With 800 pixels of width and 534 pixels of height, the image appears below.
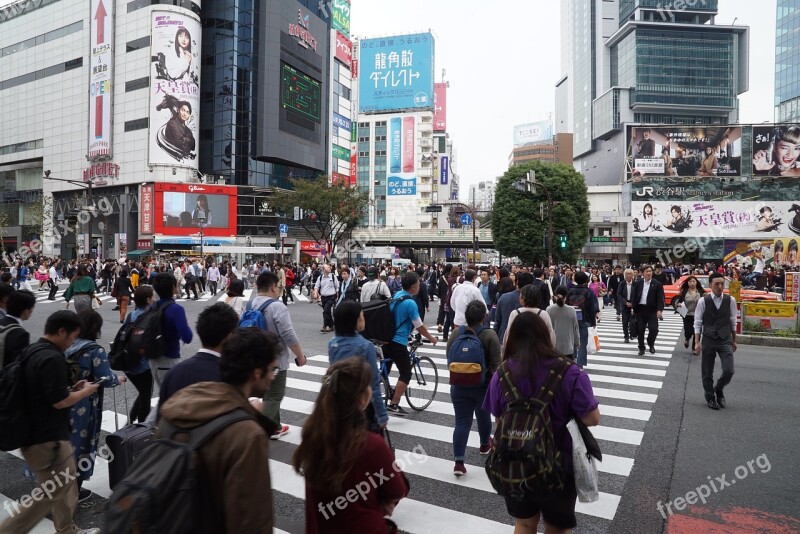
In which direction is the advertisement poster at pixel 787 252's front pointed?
toward the camera

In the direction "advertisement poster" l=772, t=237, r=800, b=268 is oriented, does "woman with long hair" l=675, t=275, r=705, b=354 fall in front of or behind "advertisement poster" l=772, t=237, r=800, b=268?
in front

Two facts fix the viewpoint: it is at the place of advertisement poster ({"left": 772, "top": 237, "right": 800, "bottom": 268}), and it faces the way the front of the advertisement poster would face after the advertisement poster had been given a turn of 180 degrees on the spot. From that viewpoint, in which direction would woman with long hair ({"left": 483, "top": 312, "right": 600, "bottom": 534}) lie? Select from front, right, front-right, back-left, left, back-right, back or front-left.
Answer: back

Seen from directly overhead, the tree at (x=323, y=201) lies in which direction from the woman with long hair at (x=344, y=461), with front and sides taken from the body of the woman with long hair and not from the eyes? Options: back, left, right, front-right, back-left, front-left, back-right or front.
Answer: front-left

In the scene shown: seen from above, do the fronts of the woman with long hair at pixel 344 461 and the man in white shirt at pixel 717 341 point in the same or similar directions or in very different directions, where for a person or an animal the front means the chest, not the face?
very different directions

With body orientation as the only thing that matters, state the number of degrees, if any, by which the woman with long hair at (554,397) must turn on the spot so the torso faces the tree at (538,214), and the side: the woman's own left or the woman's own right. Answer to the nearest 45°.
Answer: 0° — they already face it

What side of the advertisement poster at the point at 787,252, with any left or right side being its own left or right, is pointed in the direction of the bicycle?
front

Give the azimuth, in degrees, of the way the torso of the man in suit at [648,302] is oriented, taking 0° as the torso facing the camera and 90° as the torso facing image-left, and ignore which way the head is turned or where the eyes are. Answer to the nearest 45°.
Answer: approximately 0°

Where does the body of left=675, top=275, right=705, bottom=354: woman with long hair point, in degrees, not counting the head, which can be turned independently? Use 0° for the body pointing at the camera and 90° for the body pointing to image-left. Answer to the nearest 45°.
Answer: approximately 0°

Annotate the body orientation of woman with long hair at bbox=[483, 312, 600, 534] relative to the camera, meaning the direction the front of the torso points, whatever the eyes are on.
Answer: away from the camera

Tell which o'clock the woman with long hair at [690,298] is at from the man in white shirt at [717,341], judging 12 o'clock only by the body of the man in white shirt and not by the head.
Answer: The woman with long hair is roughly at 6 o'clock from the man in white shirt.

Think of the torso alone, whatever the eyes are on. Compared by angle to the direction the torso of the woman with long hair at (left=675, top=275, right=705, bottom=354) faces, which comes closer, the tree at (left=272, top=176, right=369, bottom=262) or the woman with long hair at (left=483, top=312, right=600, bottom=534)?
the woman with long hair
